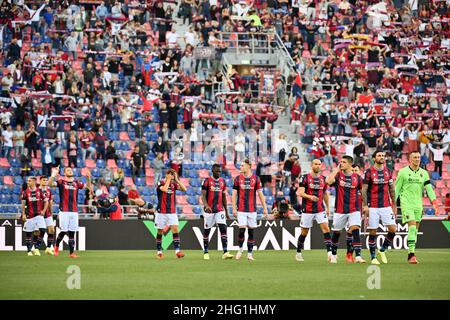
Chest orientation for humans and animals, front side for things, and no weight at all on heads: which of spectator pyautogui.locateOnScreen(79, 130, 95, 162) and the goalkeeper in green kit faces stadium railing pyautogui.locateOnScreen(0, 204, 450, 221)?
the spectator

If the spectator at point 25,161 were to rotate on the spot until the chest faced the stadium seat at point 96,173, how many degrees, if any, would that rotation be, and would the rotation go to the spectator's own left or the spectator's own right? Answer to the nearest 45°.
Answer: approximately 90° to the spectator's own left

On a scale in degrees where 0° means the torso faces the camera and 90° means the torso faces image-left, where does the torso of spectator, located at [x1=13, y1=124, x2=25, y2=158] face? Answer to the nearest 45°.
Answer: approximately 0°

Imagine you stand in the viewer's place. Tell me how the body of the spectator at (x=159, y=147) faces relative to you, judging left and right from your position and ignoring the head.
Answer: facing the viewer

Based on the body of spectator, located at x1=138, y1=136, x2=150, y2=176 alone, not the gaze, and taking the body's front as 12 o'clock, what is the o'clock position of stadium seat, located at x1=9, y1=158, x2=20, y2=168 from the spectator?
The stadium seat is roughly at 3 o'clock from the spectator.

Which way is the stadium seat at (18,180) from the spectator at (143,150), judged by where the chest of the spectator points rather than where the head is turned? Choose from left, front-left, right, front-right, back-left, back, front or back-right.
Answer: right

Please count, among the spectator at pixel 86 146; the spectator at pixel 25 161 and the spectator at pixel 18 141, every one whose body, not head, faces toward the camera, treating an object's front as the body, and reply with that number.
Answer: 3

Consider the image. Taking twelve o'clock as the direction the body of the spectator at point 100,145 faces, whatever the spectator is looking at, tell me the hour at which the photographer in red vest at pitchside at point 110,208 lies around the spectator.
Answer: The photographer in red vest at pitchside is roughly at 12 o'clock from the spectator.

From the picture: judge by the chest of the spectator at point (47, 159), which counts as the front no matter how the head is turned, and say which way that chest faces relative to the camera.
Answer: toward the camera

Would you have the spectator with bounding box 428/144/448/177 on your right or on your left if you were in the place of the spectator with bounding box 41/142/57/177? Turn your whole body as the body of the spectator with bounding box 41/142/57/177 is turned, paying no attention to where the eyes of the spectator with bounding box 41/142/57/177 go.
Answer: on your left

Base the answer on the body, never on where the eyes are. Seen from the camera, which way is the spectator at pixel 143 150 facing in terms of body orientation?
toward the camera
